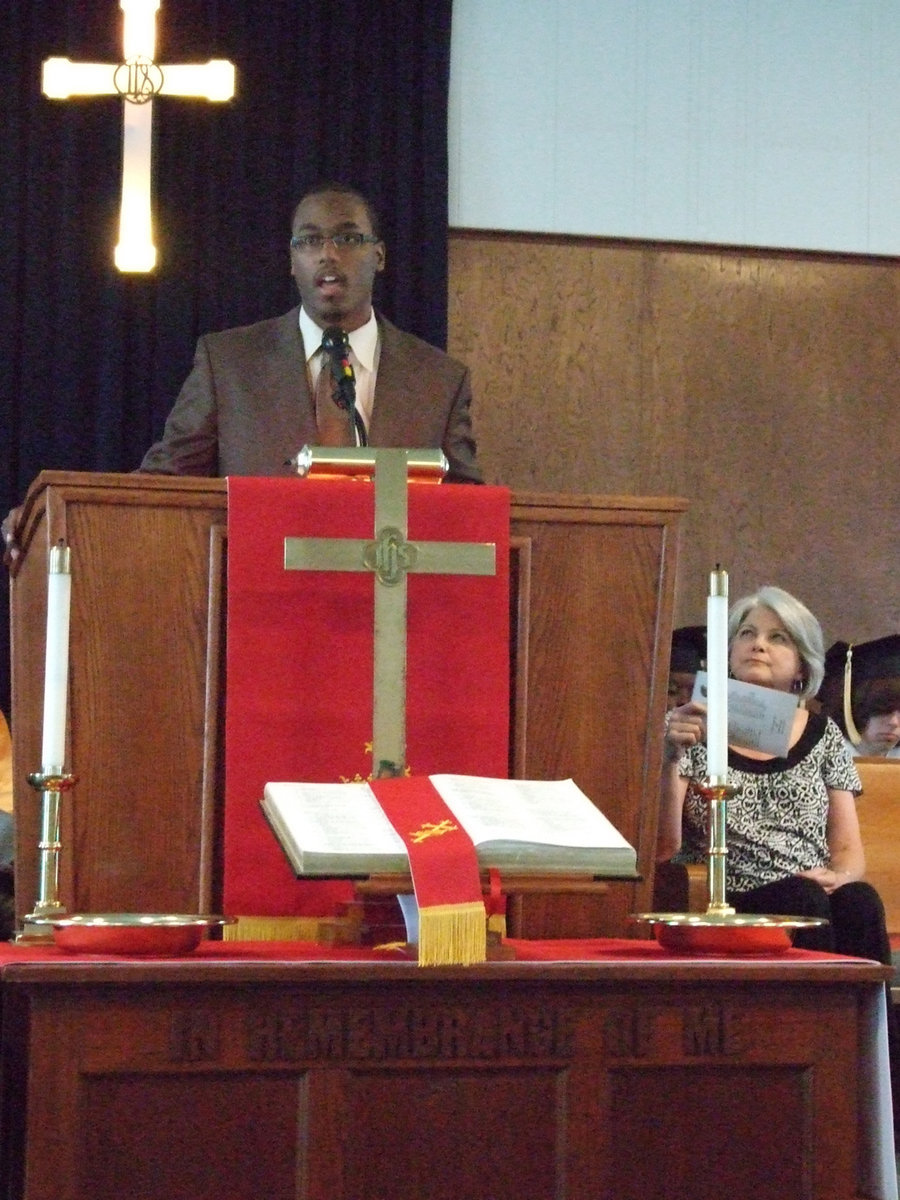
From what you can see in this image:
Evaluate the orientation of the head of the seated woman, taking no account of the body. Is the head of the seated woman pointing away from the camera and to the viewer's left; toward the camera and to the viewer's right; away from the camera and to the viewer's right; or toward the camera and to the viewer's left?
toward the camera and to the viewer's left

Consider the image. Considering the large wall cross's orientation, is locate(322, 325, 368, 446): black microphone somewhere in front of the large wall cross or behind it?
in front

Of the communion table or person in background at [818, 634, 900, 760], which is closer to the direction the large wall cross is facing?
the communion table

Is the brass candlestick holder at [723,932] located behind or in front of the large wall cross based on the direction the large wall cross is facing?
in front

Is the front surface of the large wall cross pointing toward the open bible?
yes

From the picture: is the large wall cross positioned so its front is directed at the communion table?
yes

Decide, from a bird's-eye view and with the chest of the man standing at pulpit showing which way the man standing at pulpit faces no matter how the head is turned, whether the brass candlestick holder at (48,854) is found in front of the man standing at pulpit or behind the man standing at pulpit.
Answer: in front

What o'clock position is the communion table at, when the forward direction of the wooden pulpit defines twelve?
The communion table is roughly at 11 o'clock from the wooden pulpit.

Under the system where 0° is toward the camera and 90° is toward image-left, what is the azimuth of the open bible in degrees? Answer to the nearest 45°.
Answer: approximately 0°
